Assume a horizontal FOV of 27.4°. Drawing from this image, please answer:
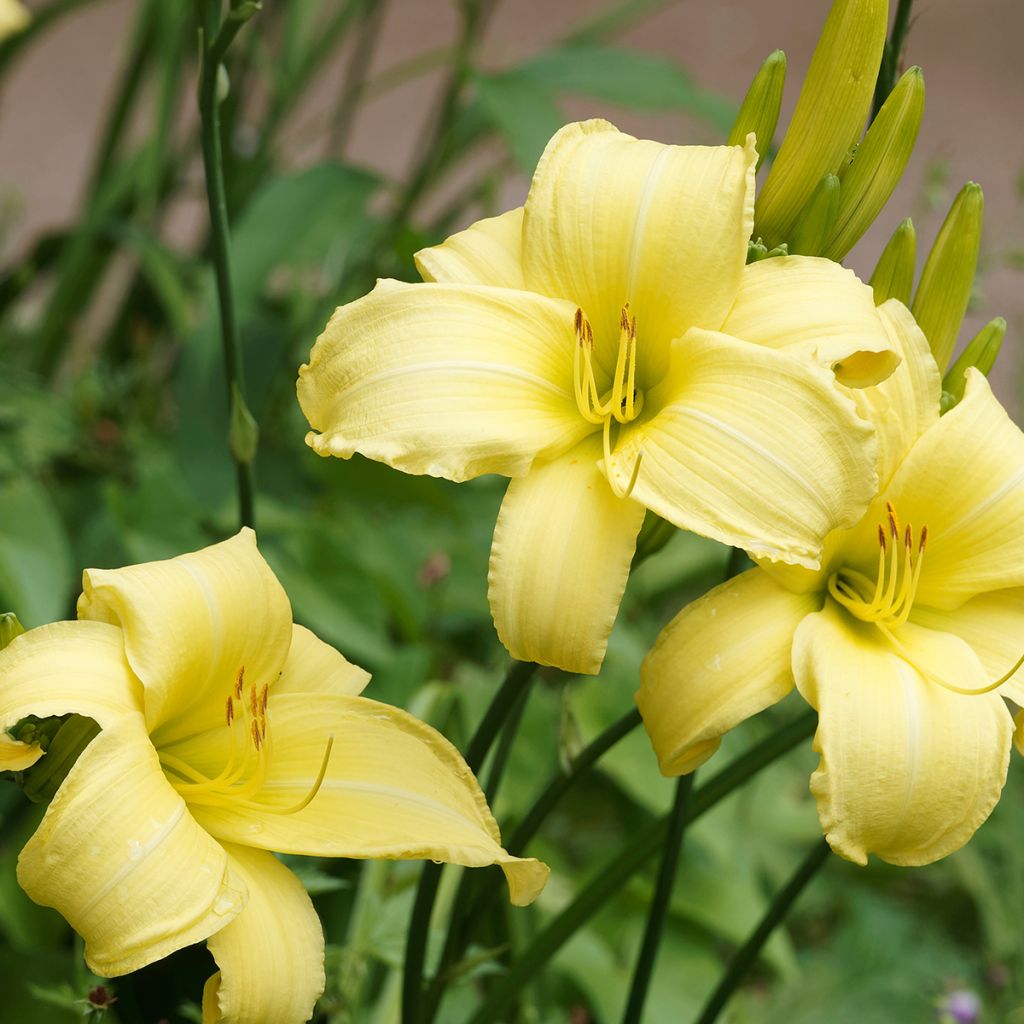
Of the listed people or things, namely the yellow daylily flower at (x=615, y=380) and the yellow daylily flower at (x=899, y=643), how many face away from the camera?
0

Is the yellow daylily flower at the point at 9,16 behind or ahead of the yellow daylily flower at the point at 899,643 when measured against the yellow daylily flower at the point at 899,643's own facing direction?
behind

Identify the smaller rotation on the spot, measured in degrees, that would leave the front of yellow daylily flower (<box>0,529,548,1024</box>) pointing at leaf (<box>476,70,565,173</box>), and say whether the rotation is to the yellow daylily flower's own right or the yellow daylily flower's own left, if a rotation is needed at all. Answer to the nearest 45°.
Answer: approximately 135° to the yellow daylily flower's own left
